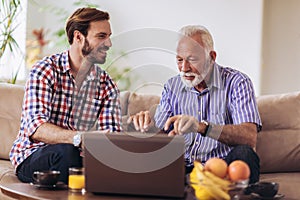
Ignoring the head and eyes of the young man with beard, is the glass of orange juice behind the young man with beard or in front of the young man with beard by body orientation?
in front

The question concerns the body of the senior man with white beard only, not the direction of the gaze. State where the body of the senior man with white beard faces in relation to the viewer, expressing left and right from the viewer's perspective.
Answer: facing the viewer and to the left of the viewer

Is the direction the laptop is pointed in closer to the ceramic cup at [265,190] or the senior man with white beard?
the senior man with white beard

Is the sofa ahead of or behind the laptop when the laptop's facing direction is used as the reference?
ahead

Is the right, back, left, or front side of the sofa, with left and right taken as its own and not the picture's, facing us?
front

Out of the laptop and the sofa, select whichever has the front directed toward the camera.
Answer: the sofa

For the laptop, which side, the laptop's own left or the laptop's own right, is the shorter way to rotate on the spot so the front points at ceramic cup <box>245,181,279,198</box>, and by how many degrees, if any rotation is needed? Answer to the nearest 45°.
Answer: approximately 90° to the laptop's own right

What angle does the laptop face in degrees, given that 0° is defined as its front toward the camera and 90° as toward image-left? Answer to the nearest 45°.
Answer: approximately 180°

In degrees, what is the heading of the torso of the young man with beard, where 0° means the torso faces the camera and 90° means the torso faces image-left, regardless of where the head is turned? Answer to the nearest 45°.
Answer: approximately 315°

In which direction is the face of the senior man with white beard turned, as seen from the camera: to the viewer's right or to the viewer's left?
to the viewer's left

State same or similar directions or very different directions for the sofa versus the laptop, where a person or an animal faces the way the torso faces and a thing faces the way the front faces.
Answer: very different directions

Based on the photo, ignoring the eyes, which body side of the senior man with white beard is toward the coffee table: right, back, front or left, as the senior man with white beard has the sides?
front

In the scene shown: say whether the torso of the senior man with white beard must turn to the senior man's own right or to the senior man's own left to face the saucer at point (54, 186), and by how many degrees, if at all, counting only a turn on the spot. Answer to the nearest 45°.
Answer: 0° — they already face it
